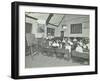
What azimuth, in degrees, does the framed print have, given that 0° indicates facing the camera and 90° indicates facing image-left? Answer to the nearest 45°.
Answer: approximately 315°
